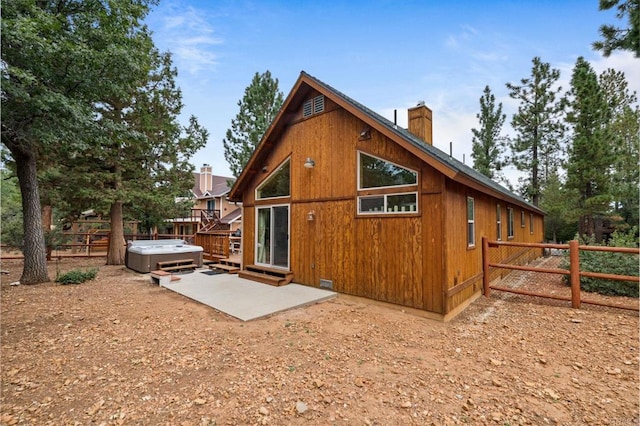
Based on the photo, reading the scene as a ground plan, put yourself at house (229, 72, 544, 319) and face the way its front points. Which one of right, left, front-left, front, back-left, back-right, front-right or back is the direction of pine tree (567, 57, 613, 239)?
back

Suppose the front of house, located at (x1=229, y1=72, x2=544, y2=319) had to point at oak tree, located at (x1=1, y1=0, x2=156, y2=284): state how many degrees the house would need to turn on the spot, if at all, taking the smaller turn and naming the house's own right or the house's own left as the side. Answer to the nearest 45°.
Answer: approximately 45° to the house's own right

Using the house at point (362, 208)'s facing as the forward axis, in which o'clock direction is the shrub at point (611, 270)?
The shrub is roughly at 7 o'clock from the house.

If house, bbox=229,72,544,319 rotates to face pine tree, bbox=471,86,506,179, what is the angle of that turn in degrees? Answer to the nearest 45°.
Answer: approximately 180°

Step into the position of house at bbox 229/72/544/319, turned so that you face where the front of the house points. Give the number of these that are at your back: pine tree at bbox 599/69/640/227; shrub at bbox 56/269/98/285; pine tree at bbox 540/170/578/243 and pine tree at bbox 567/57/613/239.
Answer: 3

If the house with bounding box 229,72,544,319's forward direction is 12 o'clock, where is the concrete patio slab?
The concrete patio slab is roughly at 1 o'clock from the house.

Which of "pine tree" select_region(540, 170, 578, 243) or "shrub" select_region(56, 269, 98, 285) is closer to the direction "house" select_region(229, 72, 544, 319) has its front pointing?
the shrub

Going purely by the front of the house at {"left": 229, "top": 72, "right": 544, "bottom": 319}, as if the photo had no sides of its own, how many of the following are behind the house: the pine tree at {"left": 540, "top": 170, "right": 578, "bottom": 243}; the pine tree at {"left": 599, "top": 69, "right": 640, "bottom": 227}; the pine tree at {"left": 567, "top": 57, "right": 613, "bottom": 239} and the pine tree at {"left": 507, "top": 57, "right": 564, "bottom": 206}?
4

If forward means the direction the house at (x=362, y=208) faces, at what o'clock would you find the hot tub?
The hot tub is roughly at 2 o'clock from the house.

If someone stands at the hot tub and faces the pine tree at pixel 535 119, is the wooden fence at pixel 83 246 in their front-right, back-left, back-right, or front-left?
back-left

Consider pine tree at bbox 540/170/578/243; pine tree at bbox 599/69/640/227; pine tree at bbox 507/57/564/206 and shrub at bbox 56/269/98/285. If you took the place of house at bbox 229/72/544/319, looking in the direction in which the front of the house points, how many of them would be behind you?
3

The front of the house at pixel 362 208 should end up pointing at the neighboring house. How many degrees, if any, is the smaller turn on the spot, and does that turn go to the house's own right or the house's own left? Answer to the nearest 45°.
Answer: approximately 90° to the house's own right

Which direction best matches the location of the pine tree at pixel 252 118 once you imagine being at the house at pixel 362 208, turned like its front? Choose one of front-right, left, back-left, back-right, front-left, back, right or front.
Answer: right

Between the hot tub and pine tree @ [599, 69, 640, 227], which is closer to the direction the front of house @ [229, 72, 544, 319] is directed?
the hot tub

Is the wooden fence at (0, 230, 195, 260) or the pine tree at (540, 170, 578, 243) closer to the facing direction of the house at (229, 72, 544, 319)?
the wooden fence

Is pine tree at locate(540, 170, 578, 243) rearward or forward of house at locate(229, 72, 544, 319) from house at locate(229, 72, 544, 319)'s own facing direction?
rearward

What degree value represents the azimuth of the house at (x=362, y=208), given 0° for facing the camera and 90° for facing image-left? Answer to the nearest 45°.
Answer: approximately 45°
